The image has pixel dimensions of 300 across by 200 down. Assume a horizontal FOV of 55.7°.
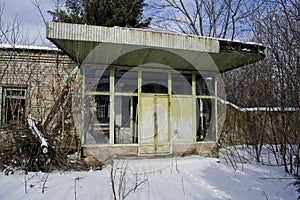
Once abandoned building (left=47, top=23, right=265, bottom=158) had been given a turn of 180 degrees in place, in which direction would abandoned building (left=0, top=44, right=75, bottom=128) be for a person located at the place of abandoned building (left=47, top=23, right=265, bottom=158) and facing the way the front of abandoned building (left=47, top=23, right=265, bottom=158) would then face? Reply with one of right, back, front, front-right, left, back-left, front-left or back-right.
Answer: left

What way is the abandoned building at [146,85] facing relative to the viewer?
toward the camera
